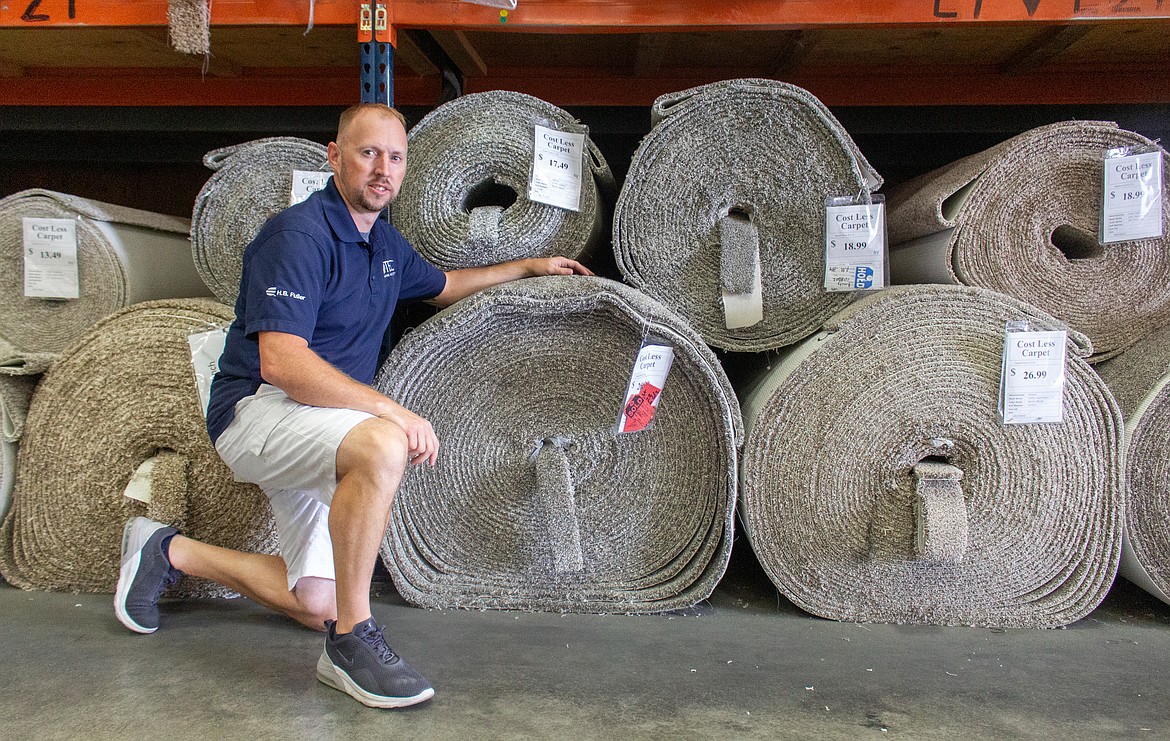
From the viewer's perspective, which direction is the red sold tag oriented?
toward the camera

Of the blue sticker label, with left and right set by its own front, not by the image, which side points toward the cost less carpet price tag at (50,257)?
right

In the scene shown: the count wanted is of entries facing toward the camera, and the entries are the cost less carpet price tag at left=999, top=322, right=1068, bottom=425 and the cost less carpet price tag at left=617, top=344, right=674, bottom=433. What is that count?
2

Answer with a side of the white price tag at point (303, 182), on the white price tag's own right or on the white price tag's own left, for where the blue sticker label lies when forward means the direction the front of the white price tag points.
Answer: on the white price tag's own left

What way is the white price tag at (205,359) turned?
toward the camera

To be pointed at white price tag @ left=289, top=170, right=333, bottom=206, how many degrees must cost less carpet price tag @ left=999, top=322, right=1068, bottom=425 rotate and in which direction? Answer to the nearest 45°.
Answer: approximately 90° to its right

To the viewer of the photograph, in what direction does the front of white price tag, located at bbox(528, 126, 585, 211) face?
facing the viewer

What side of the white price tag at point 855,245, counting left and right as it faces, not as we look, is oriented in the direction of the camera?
front

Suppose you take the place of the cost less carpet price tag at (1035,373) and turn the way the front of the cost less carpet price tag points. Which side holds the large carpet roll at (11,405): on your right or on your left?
on your right
